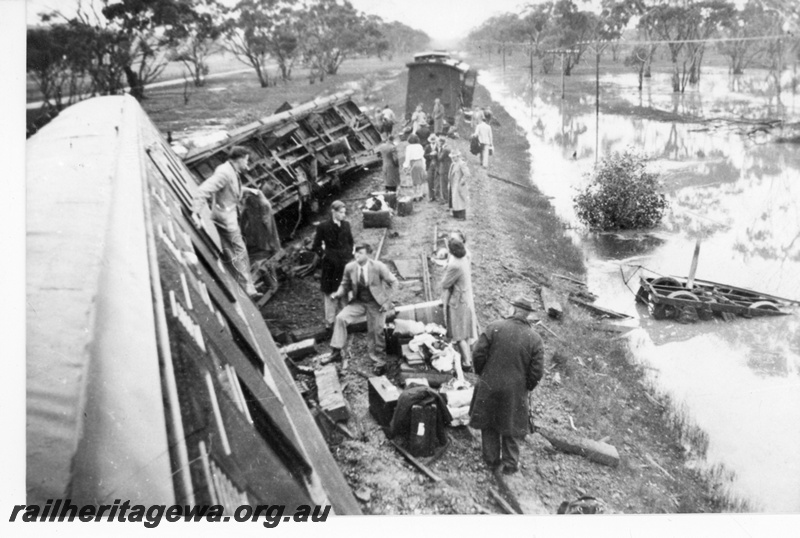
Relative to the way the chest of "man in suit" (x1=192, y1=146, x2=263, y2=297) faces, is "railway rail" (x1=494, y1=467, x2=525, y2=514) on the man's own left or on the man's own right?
on the man's own right

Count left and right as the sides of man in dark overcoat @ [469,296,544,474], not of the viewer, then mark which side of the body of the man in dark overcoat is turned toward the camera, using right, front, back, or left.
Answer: back

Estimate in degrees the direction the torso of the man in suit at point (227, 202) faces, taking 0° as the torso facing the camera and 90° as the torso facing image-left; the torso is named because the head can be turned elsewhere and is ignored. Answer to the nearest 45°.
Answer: approximately 270°

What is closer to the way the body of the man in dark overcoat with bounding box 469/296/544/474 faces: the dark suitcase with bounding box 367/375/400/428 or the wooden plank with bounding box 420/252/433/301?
the wooden plank

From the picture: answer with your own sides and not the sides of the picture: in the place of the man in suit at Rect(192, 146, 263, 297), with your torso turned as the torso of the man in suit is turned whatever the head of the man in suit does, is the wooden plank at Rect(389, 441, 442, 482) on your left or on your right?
on your right

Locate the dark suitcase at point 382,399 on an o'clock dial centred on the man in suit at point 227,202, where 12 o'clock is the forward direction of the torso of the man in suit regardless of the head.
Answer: The dark suitcase is roughly at 2 o'clock from the man in suit.

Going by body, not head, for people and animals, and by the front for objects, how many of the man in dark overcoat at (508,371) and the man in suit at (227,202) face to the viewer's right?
1

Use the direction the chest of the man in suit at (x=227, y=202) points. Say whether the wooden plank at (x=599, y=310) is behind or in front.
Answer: in front

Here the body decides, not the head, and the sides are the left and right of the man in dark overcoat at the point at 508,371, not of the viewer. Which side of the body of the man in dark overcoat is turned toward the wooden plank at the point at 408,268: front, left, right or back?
front

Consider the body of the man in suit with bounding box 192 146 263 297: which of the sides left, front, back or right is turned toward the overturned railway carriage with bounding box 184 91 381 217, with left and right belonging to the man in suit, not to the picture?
left

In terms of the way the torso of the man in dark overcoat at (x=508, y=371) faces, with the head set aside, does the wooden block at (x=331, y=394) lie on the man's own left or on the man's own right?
on the man's own left
